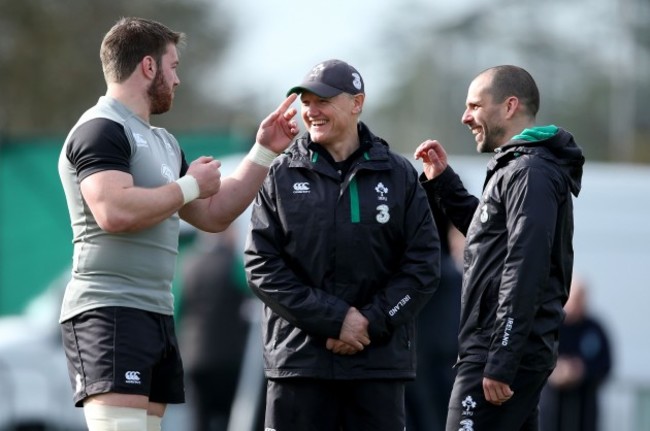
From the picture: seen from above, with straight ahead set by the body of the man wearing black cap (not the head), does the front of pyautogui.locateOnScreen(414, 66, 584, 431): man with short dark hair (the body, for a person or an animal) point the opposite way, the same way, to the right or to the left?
to the right

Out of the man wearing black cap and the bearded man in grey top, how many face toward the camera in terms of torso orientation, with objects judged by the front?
1

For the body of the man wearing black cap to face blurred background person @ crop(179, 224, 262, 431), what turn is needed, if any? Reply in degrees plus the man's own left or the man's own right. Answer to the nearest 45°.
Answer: approximately 180°

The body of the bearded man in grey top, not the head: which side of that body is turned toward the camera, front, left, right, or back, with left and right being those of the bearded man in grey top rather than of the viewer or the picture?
right

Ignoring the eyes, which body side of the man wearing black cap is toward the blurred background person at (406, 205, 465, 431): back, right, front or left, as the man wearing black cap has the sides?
back

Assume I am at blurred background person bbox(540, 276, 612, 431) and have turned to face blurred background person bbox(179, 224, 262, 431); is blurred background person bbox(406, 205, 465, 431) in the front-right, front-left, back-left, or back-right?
front-left

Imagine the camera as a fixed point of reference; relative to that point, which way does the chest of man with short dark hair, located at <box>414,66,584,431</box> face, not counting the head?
to the viewer's left

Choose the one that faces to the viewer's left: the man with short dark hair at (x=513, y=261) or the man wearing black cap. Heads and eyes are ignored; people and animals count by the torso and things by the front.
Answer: the man with short dark hair

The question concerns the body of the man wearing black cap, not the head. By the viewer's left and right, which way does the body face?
facing the viewer

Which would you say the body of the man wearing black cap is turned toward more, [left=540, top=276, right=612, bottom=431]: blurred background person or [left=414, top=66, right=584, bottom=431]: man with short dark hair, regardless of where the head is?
the man with short dark hair

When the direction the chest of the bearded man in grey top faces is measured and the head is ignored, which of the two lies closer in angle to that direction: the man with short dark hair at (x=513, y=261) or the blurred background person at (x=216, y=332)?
the man with short dark hair

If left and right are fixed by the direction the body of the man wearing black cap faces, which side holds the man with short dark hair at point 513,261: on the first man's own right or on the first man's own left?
on the first man's own left

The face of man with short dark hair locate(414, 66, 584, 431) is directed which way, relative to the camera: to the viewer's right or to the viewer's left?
to the viewer's left

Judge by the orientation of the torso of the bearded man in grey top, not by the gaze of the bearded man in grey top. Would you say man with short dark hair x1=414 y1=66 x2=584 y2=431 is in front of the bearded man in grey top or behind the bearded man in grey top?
in front
